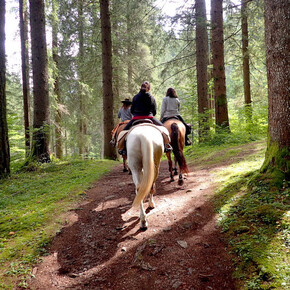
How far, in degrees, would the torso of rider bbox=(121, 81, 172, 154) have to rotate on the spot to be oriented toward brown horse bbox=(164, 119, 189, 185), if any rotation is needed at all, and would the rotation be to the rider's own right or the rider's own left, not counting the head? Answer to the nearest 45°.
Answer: approximately 45° to the rider's own right

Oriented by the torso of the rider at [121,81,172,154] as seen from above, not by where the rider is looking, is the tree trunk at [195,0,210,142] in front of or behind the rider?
in front

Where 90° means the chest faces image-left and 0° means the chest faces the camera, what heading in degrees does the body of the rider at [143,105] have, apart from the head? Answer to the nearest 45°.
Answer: approximately 180°

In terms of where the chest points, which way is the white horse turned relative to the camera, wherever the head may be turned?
away from the camera

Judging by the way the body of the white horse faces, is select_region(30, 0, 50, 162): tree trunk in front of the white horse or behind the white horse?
in front

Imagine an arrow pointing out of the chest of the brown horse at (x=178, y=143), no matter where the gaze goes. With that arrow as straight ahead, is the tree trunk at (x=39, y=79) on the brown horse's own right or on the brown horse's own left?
on the brown horse's own left

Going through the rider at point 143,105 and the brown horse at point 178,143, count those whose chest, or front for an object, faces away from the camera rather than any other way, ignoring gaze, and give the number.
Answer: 2

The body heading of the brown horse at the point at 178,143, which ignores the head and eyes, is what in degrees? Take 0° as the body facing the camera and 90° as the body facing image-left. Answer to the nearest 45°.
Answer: approximately 180°
